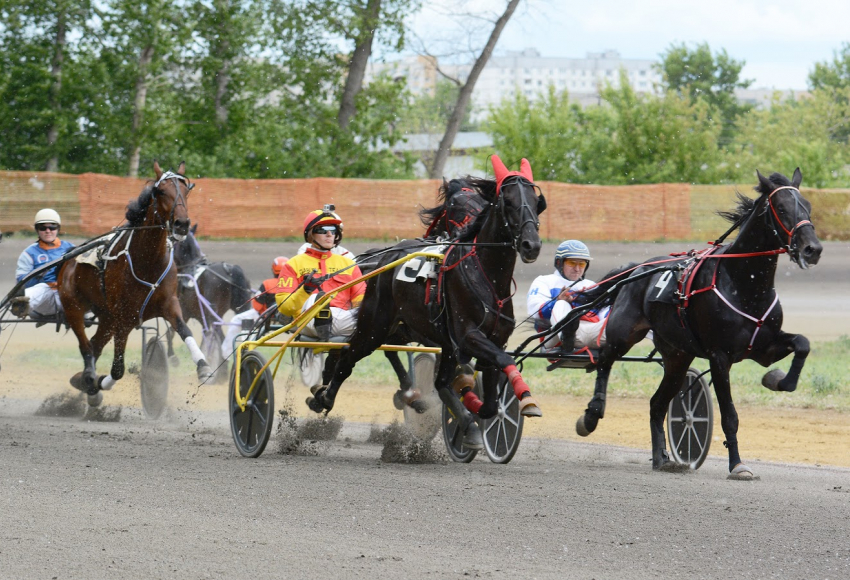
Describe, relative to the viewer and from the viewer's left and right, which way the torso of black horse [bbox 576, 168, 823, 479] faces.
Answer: facing the viewer and to the right of the viewer

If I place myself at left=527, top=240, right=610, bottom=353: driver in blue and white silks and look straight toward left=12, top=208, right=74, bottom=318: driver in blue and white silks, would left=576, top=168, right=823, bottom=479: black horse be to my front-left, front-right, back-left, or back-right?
back-left

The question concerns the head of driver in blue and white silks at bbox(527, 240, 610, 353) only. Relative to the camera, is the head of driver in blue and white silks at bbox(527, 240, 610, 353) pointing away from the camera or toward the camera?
toward the camera

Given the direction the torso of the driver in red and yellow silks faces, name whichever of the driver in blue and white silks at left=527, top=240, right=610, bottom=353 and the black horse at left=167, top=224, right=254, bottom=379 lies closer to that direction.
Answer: the driver in blue and white silks

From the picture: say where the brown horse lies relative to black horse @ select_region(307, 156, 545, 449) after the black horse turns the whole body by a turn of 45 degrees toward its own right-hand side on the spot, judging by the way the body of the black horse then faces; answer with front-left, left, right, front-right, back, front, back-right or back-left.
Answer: back-right

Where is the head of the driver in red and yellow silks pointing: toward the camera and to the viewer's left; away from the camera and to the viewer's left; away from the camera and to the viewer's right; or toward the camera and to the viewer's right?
toward the camera and to the viewer's right

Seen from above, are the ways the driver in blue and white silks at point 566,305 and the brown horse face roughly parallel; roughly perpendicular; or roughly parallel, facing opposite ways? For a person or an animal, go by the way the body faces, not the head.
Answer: roughly parallel

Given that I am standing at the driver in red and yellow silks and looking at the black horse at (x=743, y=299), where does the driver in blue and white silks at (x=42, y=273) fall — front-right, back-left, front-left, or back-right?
back-left

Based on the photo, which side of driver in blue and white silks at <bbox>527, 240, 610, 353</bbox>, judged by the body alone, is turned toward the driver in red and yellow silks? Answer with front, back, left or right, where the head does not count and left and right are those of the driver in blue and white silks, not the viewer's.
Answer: right

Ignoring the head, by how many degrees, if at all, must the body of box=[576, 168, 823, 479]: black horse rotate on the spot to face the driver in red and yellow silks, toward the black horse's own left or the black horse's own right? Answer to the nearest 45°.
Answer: approximately 135° to the black horse's own right

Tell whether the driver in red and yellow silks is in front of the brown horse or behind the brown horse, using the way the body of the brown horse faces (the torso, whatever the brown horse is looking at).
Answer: in front

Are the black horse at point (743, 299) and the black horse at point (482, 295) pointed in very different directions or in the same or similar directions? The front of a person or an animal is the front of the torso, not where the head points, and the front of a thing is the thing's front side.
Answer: same or similar directions

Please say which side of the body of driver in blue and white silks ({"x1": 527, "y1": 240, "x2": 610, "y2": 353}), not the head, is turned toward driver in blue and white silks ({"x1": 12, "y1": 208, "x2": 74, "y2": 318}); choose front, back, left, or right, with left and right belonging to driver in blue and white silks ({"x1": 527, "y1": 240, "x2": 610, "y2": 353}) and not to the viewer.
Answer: back
